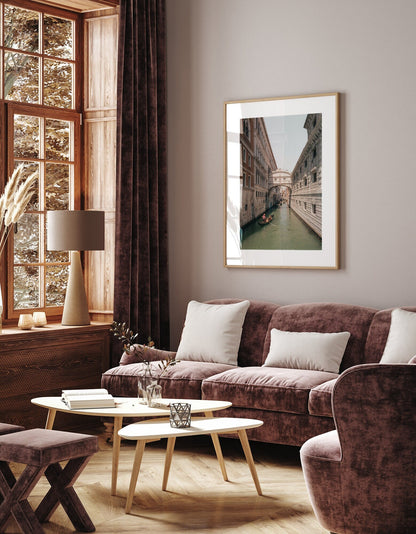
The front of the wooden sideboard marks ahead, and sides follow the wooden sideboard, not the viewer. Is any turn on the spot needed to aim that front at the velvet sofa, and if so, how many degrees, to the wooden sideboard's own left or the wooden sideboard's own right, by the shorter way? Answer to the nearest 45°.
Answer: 0° — it already faces it

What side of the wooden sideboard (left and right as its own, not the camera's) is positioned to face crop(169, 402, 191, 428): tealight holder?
front

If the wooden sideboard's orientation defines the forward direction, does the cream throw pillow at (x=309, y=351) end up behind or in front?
in front

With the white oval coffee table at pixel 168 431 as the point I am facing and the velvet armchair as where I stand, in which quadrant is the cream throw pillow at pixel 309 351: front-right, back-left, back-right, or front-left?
front-right

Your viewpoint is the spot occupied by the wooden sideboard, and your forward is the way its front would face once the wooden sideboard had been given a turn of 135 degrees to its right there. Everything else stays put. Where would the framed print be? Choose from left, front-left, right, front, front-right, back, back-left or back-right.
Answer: back

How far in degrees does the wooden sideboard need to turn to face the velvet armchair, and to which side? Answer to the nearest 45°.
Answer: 0° — it already faces it

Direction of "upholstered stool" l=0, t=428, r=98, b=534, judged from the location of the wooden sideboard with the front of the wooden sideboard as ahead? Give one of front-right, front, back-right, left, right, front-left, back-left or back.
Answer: front-right

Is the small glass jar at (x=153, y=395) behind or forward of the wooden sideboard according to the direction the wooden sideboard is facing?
forward

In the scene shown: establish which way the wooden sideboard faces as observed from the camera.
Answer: facing the viewer and to the right of the viewer

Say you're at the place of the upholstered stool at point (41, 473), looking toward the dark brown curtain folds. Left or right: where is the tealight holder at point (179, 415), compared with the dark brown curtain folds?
right

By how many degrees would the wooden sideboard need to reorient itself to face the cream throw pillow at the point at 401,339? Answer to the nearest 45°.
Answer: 0° — it already faces it
